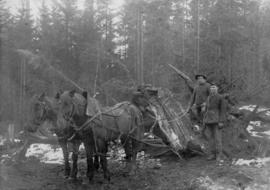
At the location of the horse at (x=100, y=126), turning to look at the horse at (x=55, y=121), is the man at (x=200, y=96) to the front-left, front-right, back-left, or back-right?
back-right

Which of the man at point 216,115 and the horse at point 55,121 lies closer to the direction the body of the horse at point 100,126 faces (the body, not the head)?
the horse

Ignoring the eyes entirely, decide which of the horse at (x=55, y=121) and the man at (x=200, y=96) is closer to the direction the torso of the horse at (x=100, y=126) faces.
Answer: the horse

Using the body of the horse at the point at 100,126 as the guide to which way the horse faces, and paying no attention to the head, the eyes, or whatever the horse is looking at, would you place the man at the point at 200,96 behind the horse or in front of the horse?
behind

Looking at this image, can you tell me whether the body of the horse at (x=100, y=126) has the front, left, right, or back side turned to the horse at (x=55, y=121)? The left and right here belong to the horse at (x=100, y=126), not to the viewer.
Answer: right

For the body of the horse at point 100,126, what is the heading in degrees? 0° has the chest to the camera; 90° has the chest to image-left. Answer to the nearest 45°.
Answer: approximately 45°

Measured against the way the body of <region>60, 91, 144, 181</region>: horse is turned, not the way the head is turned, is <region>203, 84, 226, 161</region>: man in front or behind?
behind
